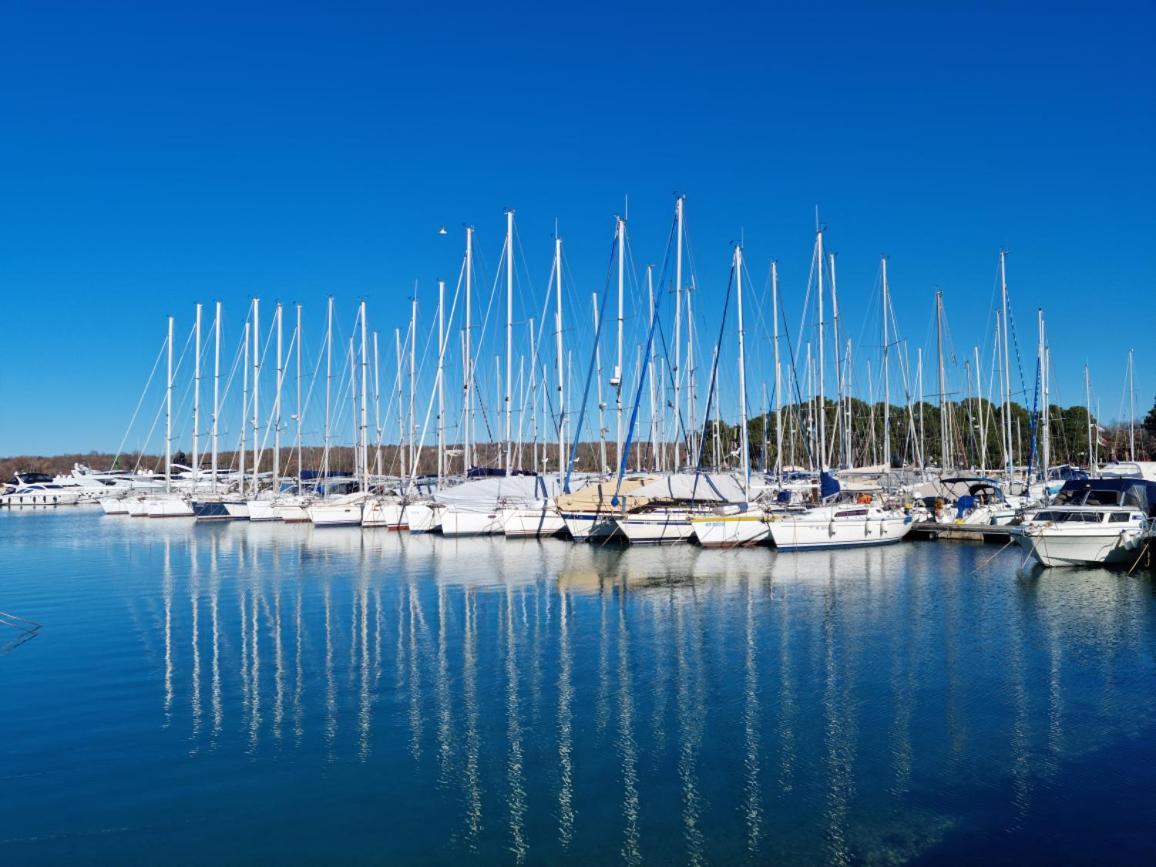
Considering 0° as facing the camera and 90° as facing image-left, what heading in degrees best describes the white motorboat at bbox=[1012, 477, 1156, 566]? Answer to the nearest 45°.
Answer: approximately 45°
